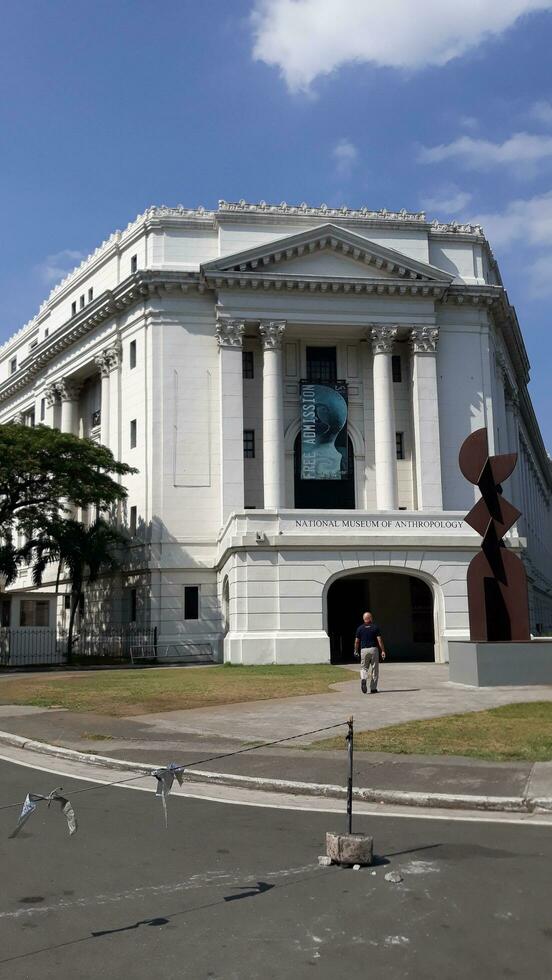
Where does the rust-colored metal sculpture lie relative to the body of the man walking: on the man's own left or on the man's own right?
on the man's own right

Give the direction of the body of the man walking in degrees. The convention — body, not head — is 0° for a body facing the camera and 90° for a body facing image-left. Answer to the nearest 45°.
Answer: approximately 180°

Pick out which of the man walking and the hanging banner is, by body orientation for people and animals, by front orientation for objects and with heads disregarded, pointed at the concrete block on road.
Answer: the hanging banner

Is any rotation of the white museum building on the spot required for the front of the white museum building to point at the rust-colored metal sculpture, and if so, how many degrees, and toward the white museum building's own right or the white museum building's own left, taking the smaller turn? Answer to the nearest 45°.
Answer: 0° — it already faces it

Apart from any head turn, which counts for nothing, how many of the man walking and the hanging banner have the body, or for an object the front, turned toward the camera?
1

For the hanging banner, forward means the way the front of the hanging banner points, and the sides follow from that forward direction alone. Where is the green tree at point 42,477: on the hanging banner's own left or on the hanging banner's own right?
on the hanging banner's own right

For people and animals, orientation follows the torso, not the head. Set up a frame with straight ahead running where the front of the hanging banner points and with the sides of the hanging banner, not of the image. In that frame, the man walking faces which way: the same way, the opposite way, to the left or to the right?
the opposite way

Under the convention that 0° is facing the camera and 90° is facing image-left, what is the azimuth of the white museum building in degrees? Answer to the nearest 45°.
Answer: approximately 0°

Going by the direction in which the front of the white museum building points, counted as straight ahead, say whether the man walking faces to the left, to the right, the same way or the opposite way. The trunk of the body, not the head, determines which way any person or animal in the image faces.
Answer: the opposite way

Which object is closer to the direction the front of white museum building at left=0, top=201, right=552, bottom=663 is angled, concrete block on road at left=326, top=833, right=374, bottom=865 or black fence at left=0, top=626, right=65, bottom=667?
the concrete block on road

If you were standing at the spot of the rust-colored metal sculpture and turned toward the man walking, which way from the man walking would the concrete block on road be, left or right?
left

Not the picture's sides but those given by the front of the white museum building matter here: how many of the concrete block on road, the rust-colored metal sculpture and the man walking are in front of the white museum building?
3
